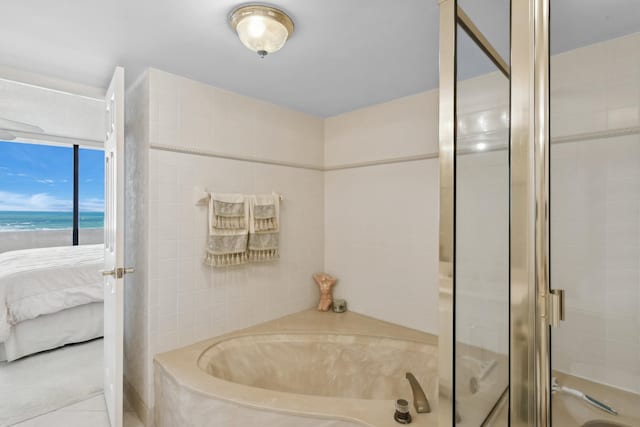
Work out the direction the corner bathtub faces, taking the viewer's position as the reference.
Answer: facing the viewer

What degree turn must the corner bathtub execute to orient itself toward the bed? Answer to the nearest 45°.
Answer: approximately 90° to its right

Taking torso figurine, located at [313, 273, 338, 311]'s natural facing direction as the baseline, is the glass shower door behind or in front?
in front

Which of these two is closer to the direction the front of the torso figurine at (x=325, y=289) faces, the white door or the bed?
the white door

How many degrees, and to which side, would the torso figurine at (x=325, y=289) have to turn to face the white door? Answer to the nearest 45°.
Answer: approximately 45° to its right

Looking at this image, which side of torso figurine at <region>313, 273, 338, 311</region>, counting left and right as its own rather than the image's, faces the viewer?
front

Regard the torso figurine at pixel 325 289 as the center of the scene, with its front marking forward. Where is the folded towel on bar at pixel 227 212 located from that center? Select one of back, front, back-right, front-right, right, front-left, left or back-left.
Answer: front-right
